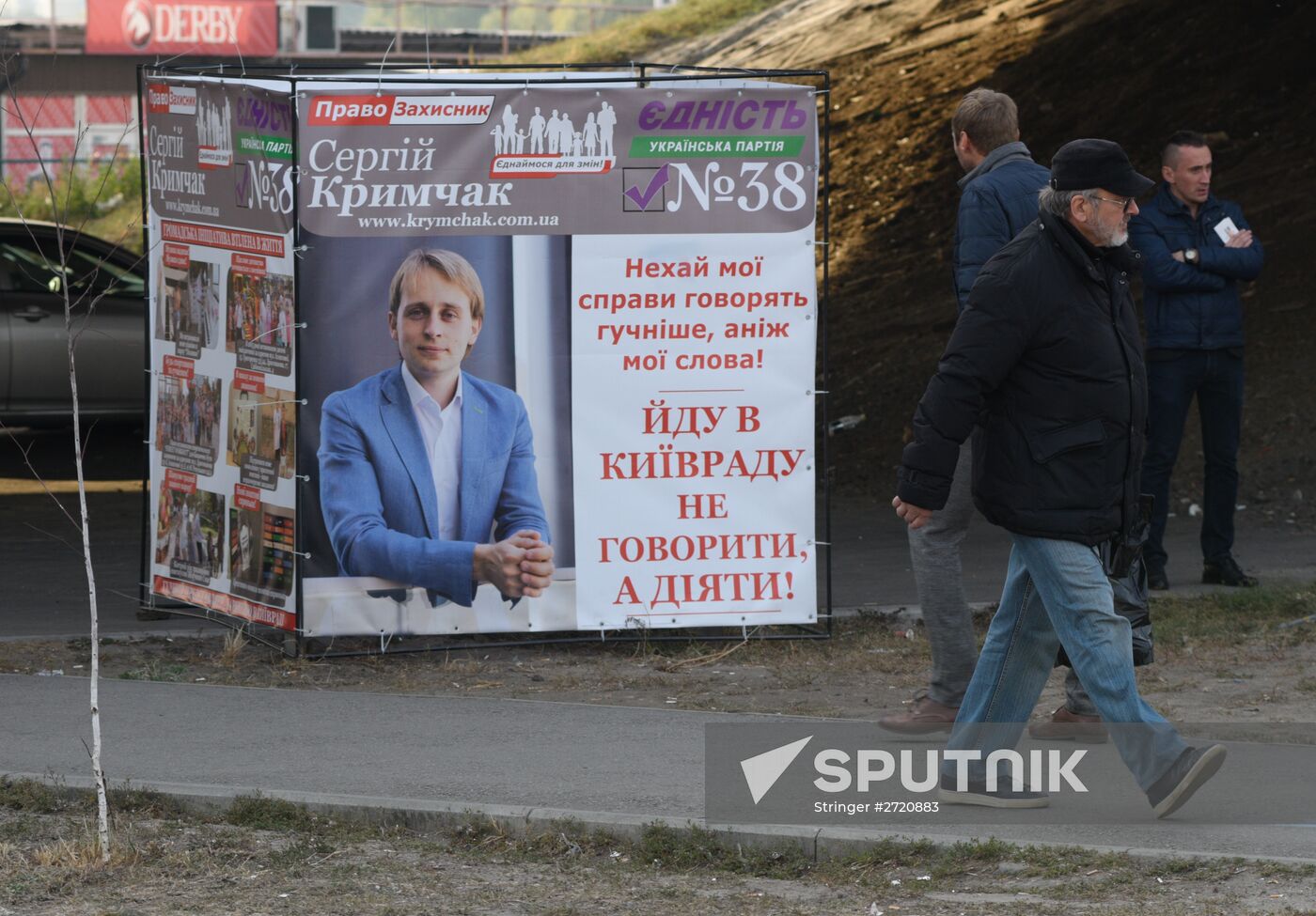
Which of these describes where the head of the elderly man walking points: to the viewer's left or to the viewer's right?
to the viewer's right

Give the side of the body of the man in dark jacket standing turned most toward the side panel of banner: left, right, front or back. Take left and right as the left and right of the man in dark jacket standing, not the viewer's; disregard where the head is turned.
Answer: right

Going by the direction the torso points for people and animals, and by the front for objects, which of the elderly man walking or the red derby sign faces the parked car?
the red derby sign

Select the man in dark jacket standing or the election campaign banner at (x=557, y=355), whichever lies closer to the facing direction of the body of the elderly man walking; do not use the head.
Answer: the man in dark jacket standing

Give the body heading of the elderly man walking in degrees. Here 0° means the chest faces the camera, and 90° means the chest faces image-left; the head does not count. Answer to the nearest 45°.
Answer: approximately 270°

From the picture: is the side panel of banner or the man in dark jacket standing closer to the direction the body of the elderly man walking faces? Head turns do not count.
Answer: the man in dark jacket standing

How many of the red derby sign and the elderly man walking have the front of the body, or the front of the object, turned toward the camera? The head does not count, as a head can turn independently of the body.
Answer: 1
